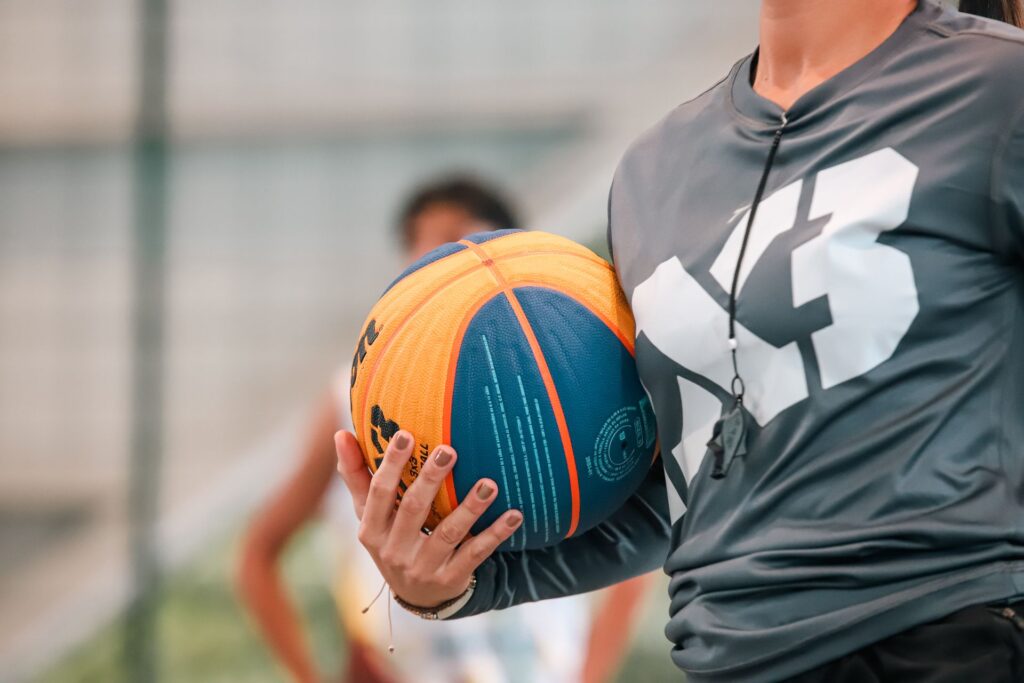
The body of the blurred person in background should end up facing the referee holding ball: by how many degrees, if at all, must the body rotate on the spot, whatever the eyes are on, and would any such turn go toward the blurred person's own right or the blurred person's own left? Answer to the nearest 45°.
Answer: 0° — they already face them

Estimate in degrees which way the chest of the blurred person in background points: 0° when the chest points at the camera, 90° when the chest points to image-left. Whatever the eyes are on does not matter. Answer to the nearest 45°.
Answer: approximately 0°

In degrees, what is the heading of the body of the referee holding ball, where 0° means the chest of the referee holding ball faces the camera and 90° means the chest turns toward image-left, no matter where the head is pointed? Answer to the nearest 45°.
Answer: approximately 45°

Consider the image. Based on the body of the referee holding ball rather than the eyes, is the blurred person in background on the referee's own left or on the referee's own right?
on the referee's own right
